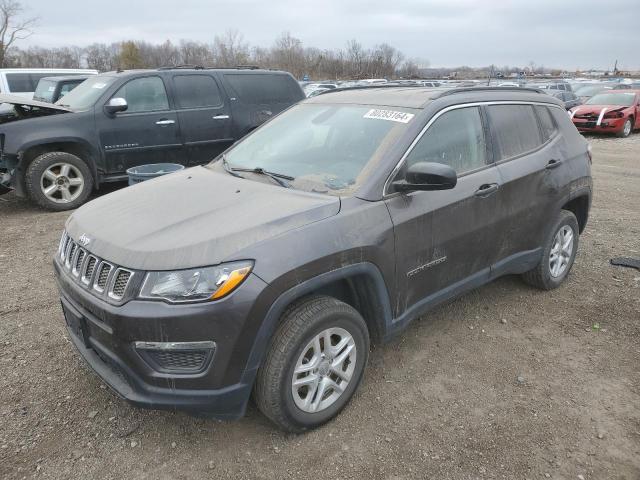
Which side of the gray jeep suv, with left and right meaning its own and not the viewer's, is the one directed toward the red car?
back

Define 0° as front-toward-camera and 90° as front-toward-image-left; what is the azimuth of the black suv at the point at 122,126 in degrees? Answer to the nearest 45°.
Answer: approximately 45°

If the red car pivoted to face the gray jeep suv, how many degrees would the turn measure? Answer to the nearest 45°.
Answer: approximately 45° to its left

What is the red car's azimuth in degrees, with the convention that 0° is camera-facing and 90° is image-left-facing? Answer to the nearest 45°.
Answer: approximately 45°

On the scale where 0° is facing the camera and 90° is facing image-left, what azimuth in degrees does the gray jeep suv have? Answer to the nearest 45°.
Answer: approximately 45°
